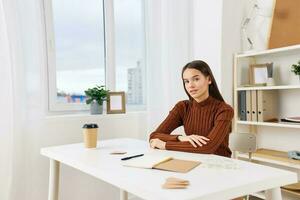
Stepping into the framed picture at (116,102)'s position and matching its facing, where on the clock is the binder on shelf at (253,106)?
The binder on shelf is roughly at 9 o'clock from the framed picture.

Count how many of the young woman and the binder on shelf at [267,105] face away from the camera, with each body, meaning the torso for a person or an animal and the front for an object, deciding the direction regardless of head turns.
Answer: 0

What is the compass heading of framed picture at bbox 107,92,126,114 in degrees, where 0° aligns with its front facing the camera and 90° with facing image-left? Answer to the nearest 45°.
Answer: approximately 0°

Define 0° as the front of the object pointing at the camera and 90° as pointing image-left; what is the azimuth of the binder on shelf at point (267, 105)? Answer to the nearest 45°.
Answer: approximately 45°

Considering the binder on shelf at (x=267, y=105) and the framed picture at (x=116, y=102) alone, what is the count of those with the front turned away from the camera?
0

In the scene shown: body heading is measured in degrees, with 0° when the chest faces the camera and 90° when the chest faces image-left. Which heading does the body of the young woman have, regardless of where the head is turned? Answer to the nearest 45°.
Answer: approximately 45°

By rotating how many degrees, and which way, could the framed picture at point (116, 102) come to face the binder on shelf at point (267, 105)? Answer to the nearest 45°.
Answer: approximately 90° to its left

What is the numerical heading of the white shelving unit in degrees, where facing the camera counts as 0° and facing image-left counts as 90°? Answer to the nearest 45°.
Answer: approximately 45°
